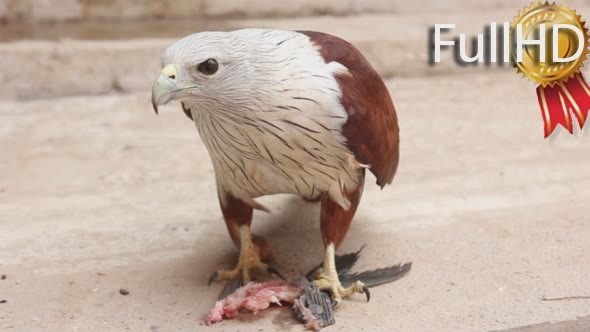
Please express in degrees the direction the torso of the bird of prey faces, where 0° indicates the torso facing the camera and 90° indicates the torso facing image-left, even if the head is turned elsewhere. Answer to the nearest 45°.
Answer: approximately 45°
